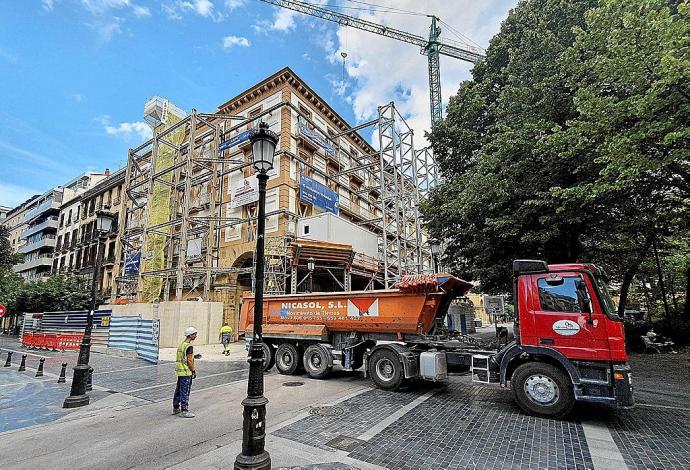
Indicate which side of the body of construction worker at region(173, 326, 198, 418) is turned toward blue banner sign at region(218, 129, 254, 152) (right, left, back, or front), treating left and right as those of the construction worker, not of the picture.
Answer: left

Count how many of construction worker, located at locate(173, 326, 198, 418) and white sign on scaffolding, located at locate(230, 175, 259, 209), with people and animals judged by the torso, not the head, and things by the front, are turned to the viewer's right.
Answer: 1

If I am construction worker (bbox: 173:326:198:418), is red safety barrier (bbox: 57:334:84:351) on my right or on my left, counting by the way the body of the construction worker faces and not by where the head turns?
on my left

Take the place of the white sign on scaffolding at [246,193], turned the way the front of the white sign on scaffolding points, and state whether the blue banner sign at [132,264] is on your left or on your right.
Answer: on your right

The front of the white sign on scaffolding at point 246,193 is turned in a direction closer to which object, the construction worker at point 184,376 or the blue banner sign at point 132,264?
the construction worker

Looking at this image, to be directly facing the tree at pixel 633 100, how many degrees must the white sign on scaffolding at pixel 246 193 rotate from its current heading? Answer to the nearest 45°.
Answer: approximately 90° to its left

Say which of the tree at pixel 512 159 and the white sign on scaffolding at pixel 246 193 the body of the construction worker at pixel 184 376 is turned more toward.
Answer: the tree

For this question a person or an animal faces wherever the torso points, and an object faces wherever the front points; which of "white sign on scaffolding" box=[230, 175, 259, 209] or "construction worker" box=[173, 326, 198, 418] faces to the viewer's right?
the construction worker

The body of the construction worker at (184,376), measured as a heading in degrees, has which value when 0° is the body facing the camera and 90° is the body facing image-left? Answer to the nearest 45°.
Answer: approximately 270°

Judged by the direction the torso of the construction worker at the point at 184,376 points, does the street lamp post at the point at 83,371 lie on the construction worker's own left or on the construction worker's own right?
on the construction worker's own left
